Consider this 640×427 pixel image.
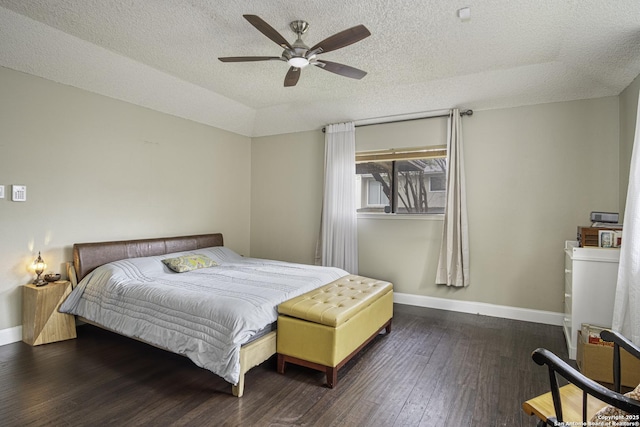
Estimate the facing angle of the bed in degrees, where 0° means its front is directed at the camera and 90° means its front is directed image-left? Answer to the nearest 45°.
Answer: approximately 315°

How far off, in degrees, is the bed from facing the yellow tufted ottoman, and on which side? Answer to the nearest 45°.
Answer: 0° — it already faces it

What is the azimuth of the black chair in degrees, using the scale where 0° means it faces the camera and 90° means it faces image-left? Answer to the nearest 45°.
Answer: approximately 135°

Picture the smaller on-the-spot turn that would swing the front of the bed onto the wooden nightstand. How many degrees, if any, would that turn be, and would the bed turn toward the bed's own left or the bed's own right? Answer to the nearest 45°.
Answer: approximately 180°

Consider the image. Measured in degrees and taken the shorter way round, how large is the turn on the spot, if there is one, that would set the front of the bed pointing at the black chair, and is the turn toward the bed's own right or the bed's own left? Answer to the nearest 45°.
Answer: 0° — it already faces it

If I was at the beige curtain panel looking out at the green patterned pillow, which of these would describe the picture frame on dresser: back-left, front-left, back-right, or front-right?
back-left

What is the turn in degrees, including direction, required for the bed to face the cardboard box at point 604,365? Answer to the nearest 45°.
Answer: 0° — it already faces it

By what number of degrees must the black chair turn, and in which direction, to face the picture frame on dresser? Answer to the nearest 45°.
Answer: approximately 45° to its right
